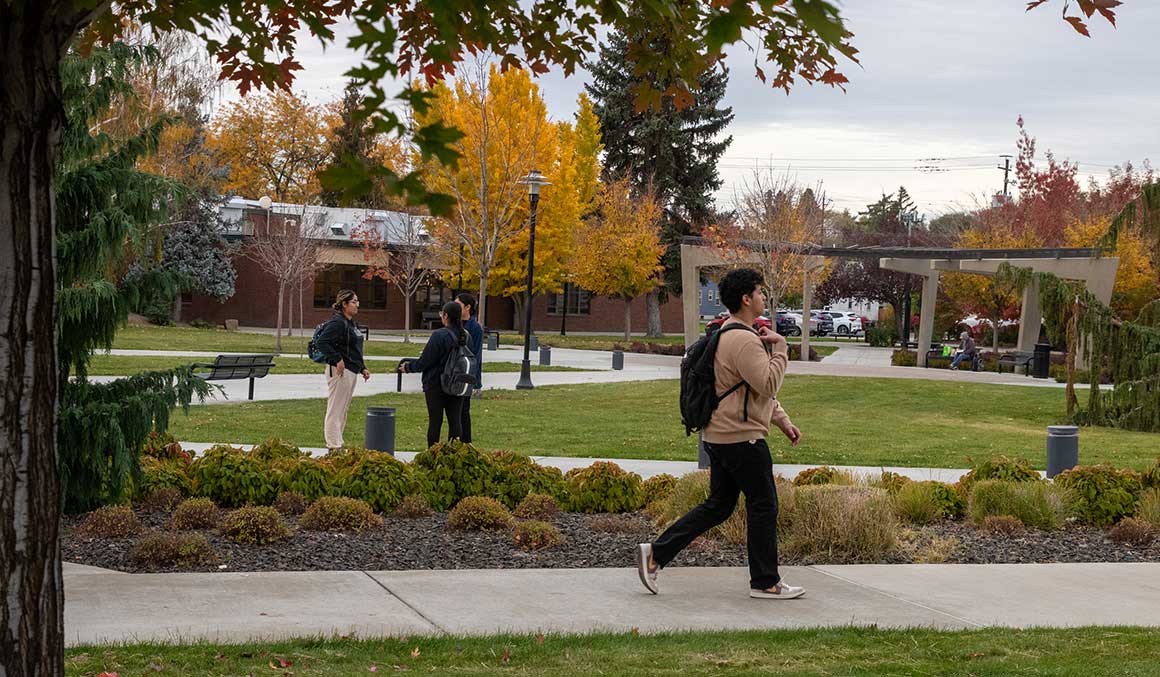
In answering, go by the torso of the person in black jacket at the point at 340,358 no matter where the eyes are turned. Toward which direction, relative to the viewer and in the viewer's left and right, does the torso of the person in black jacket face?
facing to the right of the viewer

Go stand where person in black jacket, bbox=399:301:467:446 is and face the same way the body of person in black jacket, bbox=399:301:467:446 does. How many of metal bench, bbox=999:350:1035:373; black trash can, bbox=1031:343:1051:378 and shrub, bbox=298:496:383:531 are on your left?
1

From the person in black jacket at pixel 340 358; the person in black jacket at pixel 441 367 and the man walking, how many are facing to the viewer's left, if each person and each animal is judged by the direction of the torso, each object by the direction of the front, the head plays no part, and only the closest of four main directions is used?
1

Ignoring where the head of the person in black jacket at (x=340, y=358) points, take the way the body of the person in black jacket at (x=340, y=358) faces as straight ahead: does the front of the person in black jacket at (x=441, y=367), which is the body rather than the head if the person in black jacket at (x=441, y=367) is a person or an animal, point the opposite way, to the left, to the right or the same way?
the opposite way

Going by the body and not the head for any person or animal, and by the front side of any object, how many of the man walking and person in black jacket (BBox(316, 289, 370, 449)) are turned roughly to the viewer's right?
2

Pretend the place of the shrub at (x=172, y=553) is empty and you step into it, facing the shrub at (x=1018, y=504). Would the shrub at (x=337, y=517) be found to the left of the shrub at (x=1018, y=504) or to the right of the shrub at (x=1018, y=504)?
left

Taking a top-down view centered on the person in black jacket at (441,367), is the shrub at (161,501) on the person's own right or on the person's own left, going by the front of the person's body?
on the person's own left

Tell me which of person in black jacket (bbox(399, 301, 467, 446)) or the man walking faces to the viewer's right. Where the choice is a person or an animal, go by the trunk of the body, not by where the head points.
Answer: the man walking

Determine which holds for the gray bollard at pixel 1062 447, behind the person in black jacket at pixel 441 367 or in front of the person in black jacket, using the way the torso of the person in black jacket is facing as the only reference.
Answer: behind

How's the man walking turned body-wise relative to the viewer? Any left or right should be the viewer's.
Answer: facing to the right of the viewer

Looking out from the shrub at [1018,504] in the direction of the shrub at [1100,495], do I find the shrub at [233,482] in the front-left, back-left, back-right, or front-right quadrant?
back-left

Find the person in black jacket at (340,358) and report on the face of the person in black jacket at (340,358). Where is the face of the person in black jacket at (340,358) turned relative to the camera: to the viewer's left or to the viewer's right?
to the viewer's right

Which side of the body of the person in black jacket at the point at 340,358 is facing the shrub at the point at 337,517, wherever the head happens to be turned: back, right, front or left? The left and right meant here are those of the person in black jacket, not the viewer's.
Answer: right

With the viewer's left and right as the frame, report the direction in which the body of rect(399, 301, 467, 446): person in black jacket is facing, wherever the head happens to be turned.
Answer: facing to the left of the viewer

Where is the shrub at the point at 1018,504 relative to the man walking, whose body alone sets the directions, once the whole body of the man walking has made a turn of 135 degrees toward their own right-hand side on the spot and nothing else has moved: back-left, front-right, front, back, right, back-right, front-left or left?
back

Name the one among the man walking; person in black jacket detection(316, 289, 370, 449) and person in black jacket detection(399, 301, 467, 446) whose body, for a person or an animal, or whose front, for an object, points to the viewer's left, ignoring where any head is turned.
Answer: person in black jacket detection(399, 301, 467, 446)

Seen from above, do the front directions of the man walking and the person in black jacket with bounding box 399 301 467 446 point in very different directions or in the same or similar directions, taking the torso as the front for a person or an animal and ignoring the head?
very different directions
